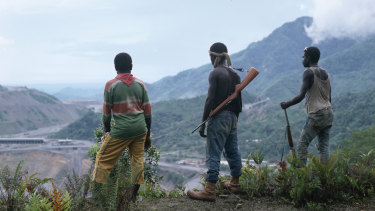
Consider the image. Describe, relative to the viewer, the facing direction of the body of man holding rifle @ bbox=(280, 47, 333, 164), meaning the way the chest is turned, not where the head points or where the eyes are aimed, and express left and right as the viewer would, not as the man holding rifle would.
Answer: facing away from the viewer and to the left of the viewer

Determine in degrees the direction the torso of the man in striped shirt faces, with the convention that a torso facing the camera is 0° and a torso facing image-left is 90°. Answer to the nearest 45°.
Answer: approximately 180°

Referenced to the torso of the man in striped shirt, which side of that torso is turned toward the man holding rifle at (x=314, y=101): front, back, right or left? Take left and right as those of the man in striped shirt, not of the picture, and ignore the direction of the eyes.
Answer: right

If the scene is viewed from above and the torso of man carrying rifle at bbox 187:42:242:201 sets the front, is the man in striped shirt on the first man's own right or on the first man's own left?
on the first man's own left

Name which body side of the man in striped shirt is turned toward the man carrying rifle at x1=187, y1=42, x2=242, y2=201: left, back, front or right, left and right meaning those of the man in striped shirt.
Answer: right

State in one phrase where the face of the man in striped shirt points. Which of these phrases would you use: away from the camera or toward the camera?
away from the camera

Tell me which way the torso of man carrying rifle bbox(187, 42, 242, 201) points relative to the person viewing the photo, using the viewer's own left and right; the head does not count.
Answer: facing away from the viewer and to the left of the viewer

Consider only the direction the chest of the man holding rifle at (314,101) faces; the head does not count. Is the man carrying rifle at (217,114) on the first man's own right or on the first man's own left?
on the first man's own left
